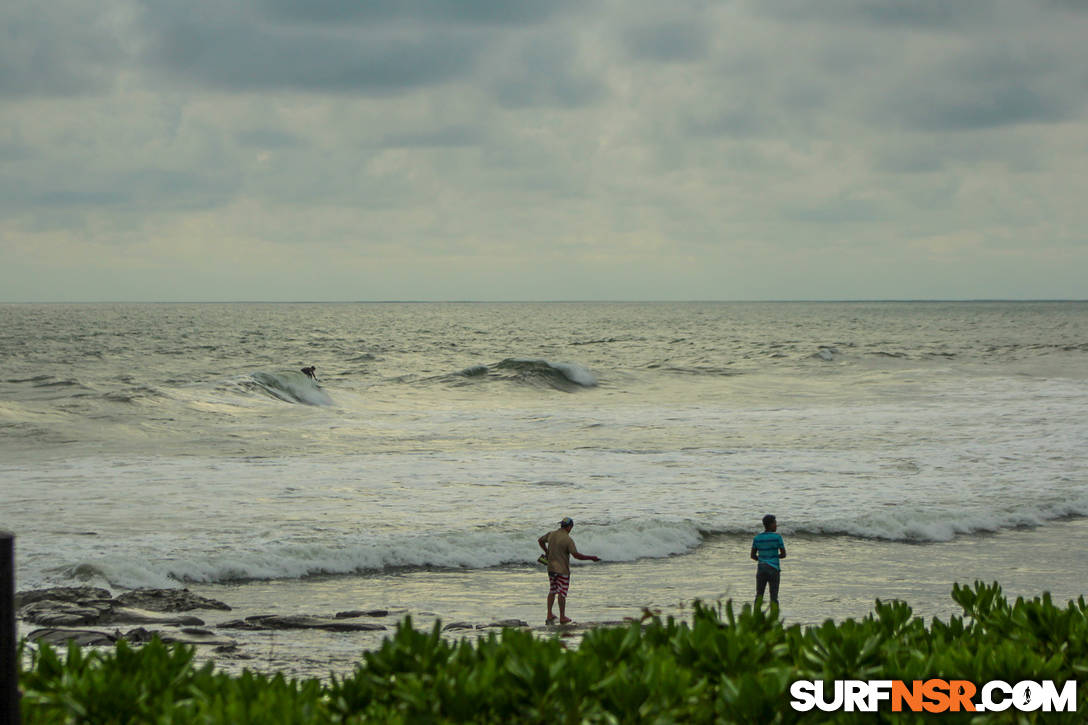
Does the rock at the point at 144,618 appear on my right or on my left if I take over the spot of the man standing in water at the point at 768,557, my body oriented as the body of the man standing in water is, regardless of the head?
on my left

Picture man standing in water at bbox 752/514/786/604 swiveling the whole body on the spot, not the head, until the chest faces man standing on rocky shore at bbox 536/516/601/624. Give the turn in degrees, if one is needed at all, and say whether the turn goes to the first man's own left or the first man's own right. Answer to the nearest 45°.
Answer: approximately 90° to the first man's own left

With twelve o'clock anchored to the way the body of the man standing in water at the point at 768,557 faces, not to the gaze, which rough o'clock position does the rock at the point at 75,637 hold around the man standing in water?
The rock is roughly at 8 o'clock from the man standing in water.

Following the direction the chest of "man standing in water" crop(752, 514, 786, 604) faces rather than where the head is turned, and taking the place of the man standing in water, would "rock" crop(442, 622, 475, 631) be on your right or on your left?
on your left

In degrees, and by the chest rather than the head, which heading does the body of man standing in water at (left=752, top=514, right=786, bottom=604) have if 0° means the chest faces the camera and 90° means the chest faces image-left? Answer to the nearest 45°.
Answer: approximately 180°

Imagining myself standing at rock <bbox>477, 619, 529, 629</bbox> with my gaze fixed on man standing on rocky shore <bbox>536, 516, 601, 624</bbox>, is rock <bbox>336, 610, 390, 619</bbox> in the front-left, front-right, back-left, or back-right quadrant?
back-left

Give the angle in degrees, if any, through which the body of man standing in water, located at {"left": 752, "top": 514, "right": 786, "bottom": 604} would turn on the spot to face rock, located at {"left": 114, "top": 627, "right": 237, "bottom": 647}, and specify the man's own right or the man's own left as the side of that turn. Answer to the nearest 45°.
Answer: approximately 135° to the man's own left

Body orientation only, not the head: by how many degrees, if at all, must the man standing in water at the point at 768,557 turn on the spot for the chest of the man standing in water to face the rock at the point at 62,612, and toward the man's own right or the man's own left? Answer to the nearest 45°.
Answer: approximately 90° to the man's own left

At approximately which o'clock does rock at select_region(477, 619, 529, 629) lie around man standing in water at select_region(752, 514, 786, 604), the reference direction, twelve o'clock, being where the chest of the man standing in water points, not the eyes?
The rock is roughly at 8 o'clock from the man standing in water.

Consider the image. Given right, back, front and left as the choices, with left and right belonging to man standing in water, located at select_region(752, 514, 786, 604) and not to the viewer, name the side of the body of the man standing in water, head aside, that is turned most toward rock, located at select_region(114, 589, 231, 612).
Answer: left

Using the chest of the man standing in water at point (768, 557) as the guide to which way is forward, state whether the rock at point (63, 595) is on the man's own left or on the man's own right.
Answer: on the man's own left
